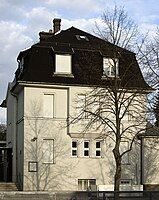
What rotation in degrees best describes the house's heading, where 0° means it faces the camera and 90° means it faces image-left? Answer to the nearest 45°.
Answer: approximately 0°

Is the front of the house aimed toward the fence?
yes
